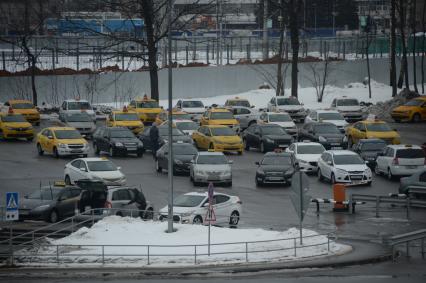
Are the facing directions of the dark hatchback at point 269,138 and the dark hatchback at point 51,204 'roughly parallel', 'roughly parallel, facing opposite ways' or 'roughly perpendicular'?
roughly perpendicular

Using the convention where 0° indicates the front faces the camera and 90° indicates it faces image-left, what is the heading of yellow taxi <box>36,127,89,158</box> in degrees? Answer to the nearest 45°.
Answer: approximately 315°

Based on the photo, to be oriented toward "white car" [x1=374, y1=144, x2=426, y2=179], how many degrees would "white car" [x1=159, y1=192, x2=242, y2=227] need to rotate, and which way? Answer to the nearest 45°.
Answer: approximately 180°

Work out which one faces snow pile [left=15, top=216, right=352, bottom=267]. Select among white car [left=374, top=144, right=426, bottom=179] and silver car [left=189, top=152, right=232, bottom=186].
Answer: silver car [left=189, top=152, right=232, bottom=186]

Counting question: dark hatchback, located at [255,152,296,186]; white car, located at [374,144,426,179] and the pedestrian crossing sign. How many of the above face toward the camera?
2

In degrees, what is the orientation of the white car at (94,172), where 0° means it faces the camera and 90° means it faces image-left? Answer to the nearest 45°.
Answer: approximately 315°

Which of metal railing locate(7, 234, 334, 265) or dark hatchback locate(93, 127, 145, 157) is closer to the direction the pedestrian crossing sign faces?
the metal railing

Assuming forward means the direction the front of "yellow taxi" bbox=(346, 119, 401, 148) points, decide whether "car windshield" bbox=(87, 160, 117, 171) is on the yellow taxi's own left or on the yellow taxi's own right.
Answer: on the yellow taxi's own right

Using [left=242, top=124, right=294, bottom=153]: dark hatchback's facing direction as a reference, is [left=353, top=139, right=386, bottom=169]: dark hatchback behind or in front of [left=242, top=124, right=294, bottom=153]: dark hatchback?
in front

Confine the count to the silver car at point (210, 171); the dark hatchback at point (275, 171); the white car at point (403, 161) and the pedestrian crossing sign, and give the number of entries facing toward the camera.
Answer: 3

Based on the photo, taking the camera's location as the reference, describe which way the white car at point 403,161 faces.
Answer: facing away from the viewer and to the left of the viewer

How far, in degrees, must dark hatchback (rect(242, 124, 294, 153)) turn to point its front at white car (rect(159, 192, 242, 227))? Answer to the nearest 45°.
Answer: approximately 45° to its right
